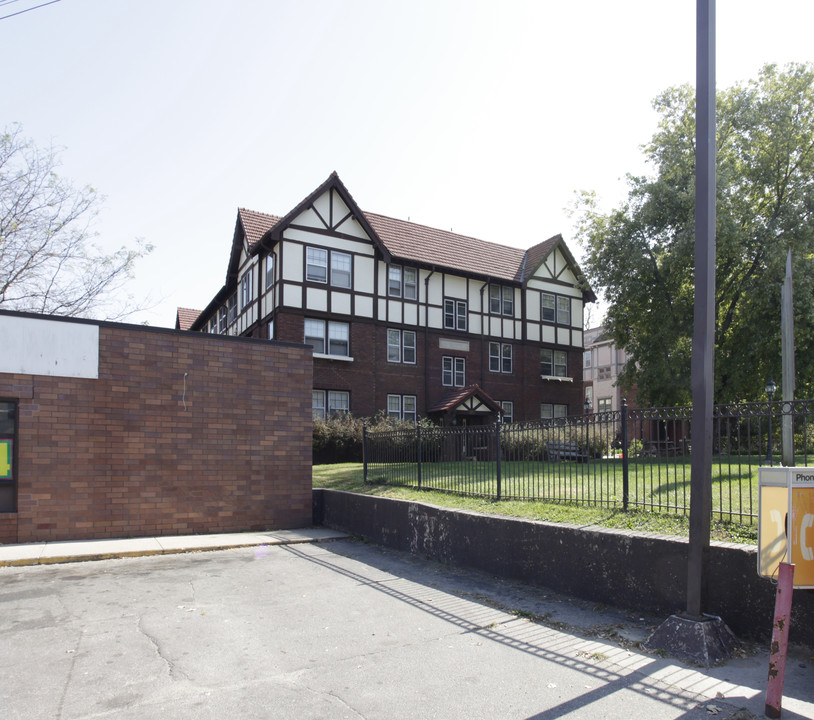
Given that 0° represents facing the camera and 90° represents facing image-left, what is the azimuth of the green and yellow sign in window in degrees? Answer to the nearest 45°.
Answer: approximately 0°

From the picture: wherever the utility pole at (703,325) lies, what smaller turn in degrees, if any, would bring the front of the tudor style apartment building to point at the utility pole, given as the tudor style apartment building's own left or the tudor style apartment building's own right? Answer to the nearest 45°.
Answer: approximately 45° to the tudor style apartment building's own right

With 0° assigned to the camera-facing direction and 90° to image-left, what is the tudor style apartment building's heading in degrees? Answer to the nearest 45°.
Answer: approximately 315°

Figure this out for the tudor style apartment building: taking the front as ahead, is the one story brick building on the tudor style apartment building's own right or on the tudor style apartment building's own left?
on the tudor style apartment building's own right

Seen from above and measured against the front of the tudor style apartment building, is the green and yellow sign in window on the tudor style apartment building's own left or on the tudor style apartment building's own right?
on the tudor style apartment building's own right

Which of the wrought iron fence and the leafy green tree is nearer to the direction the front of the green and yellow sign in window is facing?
the wrought iron fence

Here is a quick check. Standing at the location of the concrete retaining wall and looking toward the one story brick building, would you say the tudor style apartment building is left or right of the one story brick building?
right
